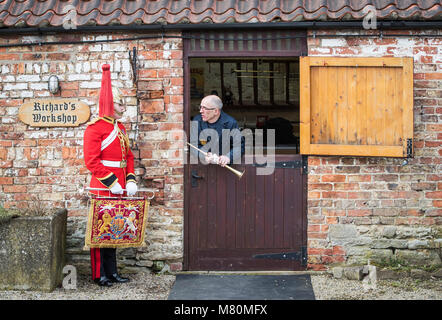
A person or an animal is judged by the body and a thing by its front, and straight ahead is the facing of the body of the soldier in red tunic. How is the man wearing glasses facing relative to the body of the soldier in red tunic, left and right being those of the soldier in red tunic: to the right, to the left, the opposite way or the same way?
to the right

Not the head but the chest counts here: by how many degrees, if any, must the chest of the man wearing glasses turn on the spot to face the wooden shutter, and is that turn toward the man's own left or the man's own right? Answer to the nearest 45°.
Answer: approximately 135° to the man's own left

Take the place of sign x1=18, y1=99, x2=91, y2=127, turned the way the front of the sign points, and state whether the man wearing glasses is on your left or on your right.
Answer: on your left

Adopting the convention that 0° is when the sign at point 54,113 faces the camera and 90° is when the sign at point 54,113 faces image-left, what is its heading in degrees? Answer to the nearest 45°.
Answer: approximately 0°

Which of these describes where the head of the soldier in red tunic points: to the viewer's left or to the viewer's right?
to the viewer's right

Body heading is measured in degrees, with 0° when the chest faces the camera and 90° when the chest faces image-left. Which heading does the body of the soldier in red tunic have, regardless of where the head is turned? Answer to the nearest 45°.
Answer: approximately 315°

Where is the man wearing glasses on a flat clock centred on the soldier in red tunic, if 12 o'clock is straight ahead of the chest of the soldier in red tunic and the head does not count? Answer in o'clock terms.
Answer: The man wearing glasses is roughly at 10 o'clock from the soldier in red tunic.

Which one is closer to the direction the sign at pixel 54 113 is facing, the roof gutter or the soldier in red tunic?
the soldier in red tunic
